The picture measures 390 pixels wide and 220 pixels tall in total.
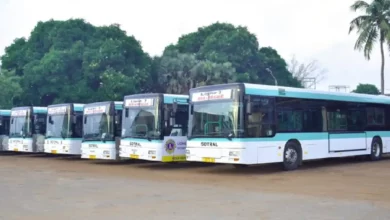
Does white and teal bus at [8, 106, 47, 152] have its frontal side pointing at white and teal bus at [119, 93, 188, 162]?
no

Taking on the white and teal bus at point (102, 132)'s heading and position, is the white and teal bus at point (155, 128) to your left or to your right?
on your left

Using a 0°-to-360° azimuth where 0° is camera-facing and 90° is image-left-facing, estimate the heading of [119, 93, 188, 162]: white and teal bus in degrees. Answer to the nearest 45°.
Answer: approximately 45°

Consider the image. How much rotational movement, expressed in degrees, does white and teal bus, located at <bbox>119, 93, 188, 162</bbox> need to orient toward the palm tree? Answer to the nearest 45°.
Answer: approximately 180°

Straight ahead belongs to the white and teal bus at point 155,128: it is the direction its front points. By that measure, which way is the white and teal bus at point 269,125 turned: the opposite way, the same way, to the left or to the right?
the same way

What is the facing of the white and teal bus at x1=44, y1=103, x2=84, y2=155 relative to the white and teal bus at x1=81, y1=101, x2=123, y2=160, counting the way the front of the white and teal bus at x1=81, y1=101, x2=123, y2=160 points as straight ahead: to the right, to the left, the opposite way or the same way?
the same way

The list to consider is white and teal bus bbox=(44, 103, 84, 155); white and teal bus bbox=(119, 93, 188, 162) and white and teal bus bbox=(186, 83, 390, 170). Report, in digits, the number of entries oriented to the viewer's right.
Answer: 0

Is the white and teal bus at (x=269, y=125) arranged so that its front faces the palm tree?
no

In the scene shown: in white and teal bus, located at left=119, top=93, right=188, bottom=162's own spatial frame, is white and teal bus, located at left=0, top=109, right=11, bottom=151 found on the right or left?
on its right

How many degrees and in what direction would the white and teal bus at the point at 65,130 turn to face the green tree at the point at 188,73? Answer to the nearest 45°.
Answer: approximately 180°

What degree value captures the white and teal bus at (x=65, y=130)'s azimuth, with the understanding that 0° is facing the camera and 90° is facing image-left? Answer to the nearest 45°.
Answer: approximately 45°

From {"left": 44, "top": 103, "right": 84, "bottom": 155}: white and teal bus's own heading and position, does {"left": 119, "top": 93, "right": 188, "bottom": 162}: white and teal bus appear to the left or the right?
on its left

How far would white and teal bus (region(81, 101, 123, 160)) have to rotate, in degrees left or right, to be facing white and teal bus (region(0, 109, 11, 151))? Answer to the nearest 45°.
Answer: approximately 90° to its right

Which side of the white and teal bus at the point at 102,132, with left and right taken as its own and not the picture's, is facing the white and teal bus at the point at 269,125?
left

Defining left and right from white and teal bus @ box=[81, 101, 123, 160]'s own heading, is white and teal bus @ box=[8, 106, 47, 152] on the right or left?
on its right

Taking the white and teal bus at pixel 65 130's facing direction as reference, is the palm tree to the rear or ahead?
to the rear

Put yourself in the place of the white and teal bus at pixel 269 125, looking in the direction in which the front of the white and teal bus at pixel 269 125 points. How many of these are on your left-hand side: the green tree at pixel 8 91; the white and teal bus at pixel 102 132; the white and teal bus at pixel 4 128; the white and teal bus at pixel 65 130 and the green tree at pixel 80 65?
0

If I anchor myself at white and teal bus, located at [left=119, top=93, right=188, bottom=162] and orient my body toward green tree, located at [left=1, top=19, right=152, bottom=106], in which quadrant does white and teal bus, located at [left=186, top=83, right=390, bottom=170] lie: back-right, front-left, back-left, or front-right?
back-right

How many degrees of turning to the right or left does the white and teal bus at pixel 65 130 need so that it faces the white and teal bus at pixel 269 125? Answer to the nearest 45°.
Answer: approximately 90° to its left

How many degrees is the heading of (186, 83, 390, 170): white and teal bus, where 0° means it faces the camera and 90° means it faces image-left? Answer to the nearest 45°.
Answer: approximately 45°

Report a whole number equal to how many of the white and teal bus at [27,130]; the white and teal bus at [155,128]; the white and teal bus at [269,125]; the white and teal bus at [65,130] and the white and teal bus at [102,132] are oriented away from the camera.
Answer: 0

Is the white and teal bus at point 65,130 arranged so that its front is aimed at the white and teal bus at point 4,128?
no

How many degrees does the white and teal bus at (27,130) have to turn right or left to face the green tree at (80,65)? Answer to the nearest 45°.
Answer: approximately 135° to its right

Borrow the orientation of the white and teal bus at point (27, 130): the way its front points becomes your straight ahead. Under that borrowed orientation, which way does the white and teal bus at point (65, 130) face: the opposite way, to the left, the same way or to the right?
the same way
